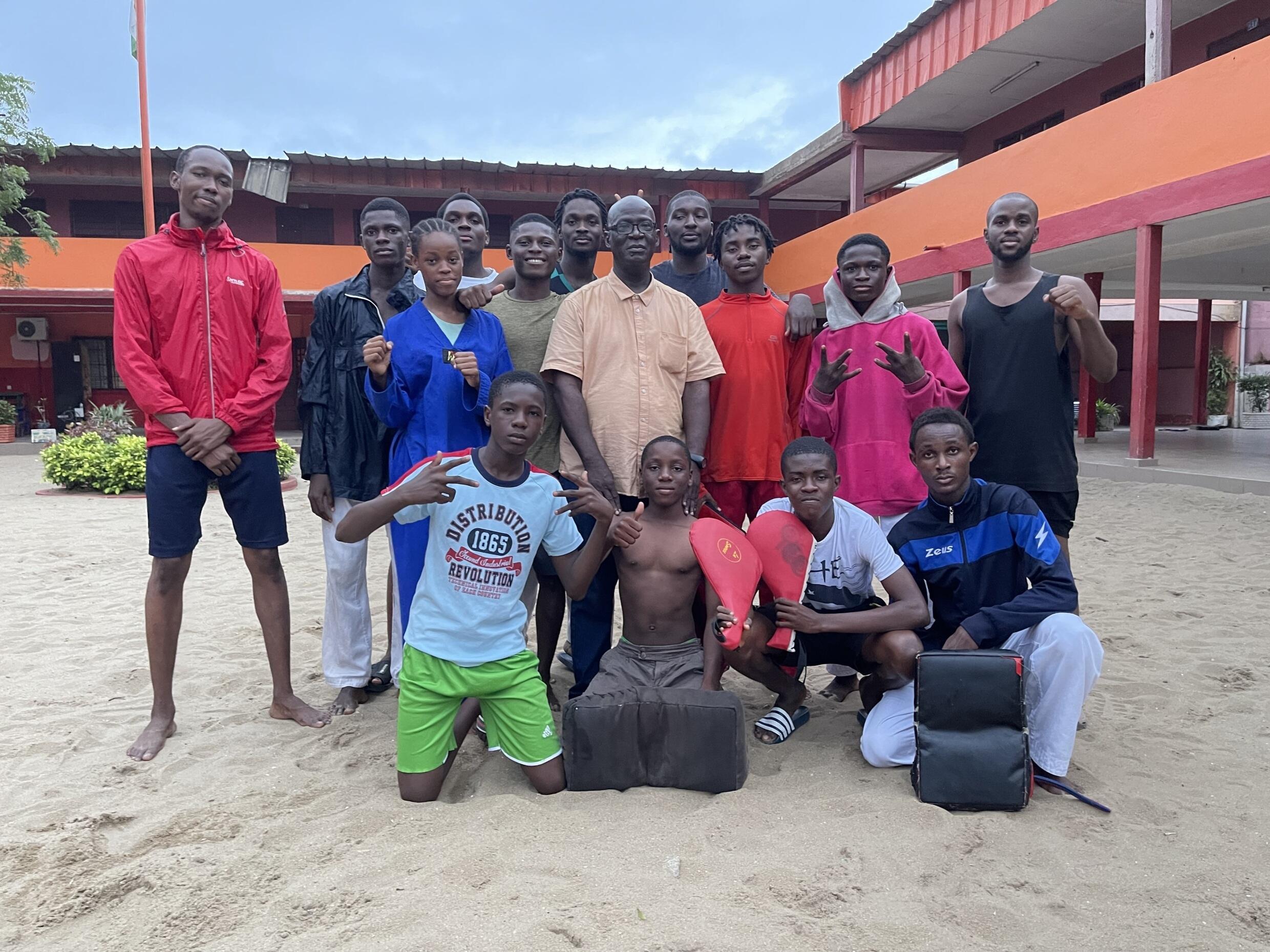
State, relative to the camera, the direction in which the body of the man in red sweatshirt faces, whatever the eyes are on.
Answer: toward the camera

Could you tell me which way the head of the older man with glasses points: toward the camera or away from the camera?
toward the camera

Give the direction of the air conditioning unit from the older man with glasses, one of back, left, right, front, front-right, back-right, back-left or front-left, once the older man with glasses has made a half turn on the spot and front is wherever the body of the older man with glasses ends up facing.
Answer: front-left

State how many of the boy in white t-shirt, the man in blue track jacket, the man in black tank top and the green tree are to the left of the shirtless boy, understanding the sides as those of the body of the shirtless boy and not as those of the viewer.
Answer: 3

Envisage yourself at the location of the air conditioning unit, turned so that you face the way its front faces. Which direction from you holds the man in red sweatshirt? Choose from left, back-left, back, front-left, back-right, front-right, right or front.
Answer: front

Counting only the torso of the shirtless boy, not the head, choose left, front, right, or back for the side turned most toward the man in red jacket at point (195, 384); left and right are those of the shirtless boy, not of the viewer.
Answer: right

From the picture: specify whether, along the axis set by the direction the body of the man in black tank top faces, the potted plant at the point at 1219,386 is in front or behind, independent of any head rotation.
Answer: behind

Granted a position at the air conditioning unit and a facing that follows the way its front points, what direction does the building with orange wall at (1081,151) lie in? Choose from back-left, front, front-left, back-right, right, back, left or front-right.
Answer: front-left

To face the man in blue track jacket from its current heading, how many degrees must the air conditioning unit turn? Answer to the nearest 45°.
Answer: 0° — it already faces them

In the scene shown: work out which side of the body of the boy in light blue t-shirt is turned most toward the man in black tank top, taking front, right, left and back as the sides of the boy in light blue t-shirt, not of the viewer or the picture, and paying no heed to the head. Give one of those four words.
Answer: left

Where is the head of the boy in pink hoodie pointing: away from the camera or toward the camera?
toward the camera

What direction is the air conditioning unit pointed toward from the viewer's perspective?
toward the camera
